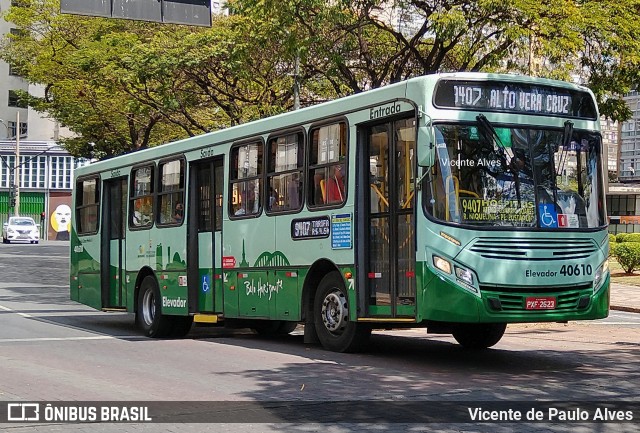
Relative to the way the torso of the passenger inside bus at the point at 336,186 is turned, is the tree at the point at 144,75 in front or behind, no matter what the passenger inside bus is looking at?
behind

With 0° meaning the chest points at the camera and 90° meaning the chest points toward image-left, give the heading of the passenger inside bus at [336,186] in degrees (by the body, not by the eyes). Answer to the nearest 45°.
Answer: approximately 315°

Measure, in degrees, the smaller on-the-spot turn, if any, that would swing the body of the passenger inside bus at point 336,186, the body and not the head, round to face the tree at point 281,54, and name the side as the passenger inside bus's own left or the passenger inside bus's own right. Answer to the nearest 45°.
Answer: approximately 135° to the passenger inside bus's own left

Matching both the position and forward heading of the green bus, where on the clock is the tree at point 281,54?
The tree is roughly at 7 o'clock from the green bus.

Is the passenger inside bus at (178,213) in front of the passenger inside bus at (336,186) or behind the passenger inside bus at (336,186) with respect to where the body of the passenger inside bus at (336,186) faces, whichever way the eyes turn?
behind

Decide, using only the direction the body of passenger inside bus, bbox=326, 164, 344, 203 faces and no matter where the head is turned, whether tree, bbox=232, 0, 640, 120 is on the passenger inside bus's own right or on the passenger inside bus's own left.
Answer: on the passenger inside bus's own left

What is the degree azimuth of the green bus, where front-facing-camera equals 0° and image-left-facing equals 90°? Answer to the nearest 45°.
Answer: approximately 315°
